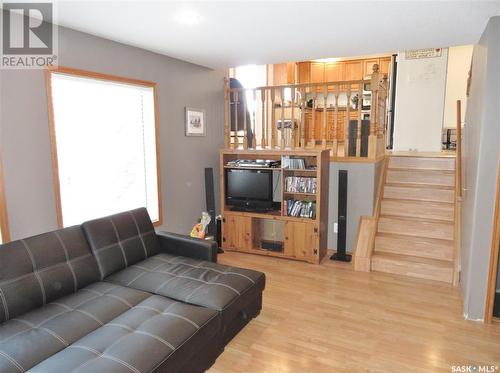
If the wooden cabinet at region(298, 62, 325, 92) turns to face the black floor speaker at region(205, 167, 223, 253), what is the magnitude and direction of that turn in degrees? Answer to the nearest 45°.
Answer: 0° — it already faces it

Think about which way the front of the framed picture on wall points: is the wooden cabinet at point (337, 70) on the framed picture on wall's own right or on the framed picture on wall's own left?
on the framed picture on wall's own left

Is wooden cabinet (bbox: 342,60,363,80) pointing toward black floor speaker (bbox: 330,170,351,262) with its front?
yes

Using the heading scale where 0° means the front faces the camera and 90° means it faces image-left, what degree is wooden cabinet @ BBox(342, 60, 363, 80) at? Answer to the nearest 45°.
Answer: approximately 0°

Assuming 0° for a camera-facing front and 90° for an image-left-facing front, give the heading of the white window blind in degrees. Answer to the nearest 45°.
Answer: approximately 315°

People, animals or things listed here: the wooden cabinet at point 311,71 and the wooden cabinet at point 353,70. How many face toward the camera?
2

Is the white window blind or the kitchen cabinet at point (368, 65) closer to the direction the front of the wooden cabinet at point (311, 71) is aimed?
the white window blind

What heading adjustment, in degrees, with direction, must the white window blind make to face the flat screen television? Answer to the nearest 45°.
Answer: approximately 45° to its left
